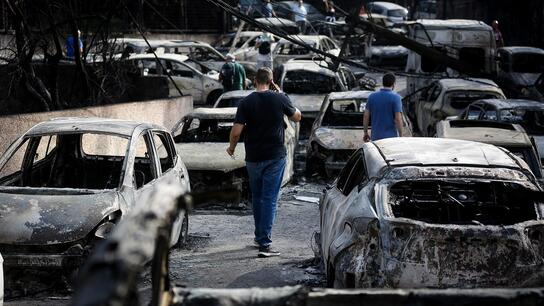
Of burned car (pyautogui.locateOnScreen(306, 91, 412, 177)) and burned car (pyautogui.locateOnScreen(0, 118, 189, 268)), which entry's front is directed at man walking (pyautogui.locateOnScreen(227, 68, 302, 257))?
burned car (pyautogui.locateOnScreen(306, 91, 412, 177))

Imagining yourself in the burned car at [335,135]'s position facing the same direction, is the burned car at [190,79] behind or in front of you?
behind

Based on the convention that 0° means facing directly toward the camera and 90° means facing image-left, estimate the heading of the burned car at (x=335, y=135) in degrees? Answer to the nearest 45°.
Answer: approximately 0°

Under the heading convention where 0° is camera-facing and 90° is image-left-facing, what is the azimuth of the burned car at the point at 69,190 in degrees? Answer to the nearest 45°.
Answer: approximately 45°

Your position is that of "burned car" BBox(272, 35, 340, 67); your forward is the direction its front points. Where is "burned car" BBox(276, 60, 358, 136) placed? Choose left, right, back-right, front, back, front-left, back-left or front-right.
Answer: front-left
